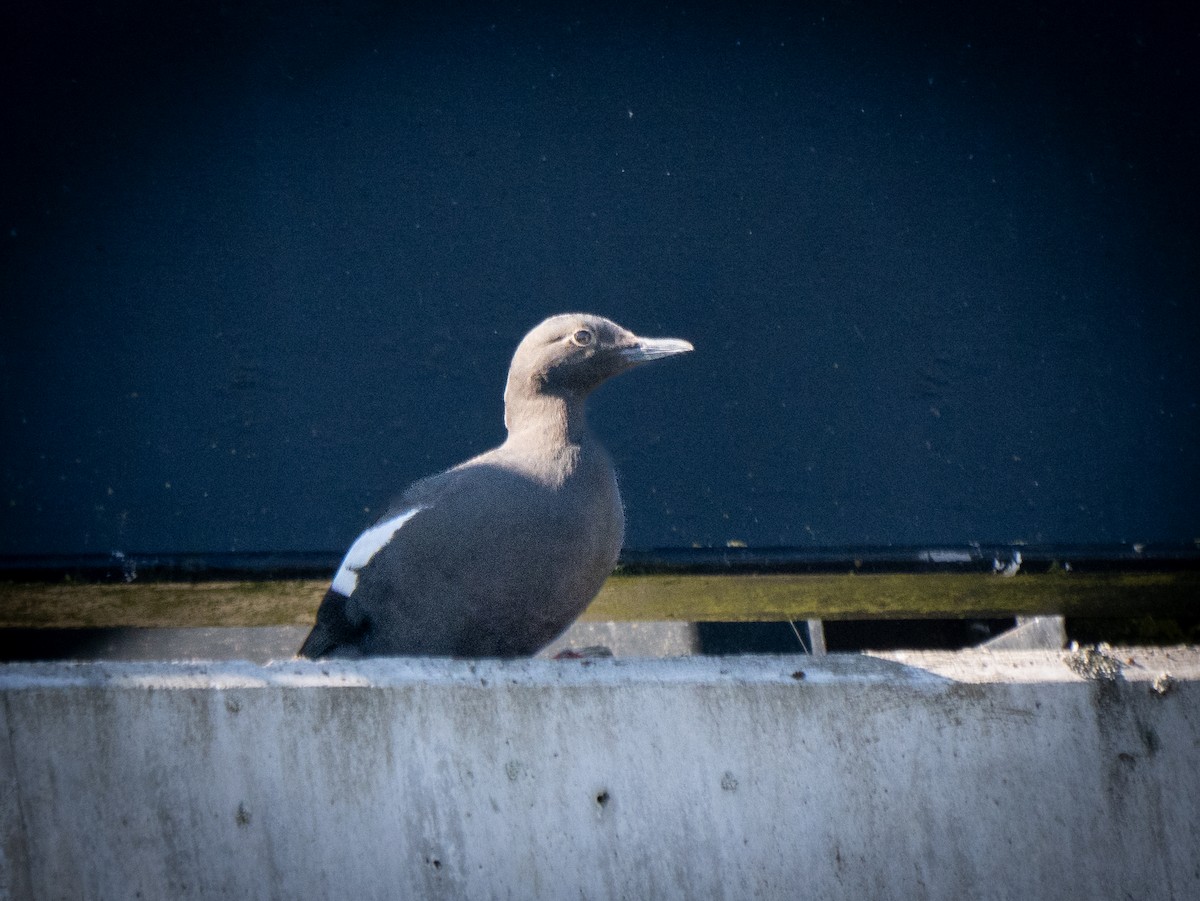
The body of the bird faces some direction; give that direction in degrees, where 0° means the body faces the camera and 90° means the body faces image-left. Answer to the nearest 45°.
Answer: approximately 270°
